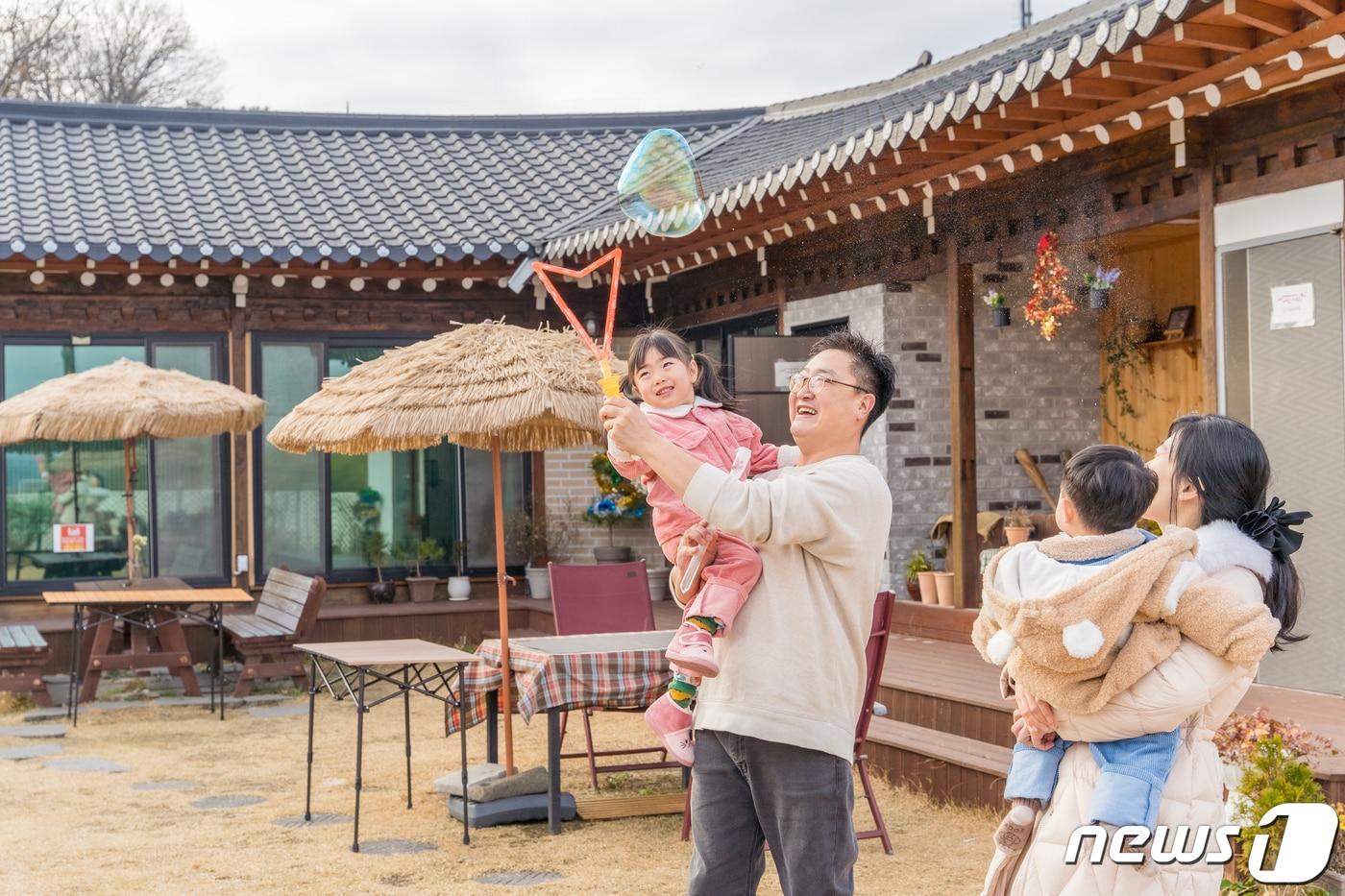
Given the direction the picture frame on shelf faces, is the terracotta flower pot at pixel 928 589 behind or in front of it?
in front

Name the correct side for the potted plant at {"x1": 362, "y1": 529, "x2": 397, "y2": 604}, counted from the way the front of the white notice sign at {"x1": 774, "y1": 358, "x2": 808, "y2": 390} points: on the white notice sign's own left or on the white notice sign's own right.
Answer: on the white notice sign's own right

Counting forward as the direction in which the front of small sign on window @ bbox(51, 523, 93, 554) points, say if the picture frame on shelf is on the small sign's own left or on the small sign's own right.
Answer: on the small sign's own left

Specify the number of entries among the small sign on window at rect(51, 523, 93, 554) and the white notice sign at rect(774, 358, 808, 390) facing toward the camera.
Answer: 2

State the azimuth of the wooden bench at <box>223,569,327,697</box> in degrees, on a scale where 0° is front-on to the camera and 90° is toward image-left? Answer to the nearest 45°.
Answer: approximately 45°

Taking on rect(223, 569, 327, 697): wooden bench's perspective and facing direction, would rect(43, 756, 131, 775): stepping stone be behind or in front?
in front

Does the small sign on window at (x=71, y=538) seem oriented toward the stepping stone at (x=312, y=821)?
yes

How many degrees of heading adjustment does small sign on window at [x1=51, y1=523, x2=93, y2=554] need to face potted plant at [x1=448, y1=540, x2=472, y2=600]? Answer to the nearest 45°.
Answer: approximately 90° to its left

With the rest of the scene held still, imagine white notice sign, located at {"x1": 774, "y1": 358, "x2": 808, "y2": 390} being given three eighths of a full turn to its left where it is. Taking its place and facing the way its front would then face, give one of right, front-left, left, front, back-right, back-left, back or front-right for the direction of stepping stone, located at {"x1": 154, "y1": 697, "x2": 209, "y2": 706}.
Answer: back-left

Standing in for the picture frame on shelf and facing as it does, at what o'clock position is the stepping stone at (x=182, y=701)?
The stepping stone is roughly at 1 o'clock from the picture frame on shelf.

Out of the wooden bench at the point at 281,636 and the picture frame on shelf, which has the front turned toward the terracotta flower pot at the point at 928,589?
the picture frame on shelf

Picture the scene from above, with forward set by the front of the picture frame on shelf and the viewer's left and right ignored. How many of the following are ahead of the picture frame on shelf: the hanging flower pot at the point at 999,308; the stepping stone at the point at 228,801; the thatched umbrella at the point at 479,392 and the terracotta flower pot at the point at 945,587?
4

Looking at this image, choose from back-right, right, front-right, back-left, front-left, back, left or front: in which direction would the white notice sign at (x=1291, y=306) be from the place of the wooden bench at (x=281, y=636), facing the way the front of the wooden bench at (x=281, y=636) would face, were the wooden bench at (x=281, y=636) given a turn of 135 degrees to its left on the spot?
front-right

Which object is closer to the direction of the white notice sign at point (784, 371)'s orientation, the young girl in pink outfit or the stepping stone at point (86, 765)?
the young girl in pink outfit
